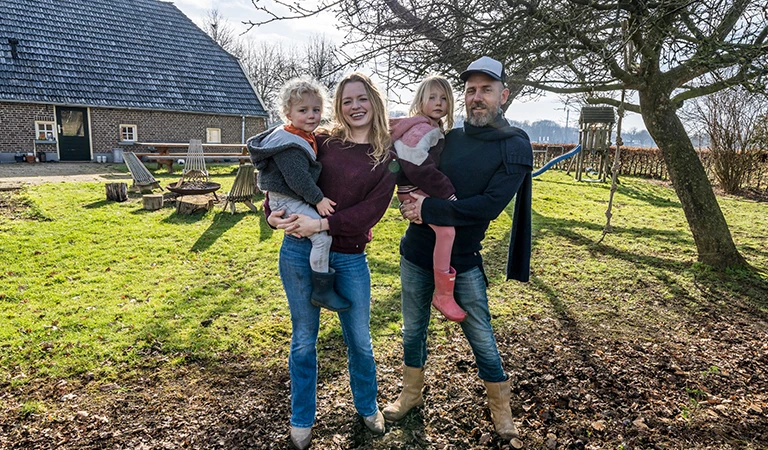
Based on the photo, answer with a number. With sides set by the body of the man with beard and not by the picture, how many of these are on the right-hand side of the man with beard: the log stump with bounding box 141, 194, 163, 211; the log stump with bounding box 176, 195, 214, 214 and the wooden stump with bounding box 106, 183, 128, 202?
3

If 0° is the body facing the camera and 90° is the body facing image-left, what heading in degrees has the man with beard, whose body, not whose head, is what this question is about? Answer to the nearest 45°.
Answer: approximately 45°

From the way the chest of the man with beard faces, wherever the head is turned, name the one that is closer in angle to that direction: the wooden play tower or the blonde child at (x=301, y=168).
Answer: the blonde child

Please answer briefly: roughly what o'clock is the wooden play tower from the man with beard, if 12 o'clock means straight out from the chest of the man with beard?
The wooden play tower is roughly at 5 o'clock from the man with beard.

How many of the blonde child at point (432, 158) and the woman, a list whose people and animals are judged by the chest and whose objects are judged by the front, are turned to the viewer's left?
0

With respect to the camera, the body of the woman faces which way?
toward the camera

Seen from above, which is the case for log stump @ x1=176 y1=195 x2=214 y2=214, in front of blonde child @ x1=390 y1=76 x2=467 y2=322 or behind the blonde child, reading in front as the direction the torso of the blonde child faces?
behind

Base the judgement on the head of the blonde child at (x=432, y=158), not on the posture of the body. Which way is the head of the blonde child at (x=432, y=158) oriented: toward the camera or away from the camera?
toward the camera

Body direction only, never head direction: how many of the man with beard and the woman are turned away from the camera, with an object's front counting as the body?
0

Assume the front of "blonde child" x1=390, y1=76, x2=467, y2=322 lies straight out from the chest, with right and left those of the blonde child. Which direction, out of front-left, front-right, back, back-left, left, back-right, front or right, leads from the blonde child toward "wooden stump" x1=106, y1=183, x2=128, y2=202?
back

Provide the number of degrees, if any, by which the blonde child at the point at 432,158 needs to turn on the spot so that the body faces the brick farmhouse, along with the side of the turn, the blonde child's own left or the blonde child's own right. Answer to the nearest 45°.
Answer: approximately 180°

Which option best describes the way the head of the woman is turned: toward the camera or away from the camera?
toward the camera

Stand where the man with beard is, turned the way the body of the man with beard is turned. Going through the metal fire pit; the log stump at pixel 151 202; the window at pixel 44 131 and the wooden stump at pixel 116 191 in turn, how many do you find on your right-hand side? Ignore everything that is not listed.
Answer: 4

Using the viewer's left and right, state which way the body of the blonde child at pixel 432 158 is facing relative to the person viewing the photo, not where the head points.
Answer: facing the viewer and to the right of the viewer

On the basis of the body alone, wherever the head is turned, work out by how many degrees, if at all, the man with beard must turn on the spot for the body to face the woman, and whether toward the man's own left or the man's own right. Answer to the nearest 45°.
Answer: approximately 45° to the man's own right
